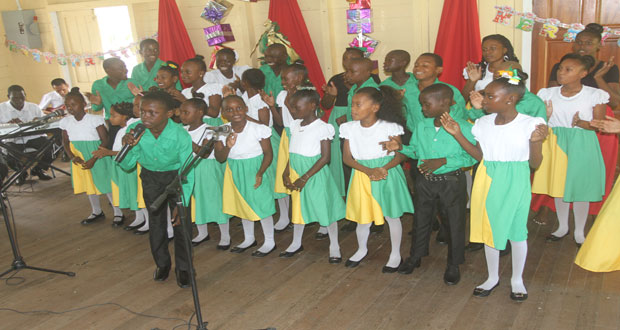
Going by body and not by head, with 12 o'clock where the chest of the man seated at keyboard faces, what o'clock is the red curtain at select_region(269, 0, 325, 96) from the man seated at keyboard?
The red curtain is roughly at 10 o'clock from the man seated at keyboard.

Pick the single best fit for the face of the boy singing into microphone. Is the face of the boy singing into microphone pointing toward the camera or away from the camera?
toward the camera

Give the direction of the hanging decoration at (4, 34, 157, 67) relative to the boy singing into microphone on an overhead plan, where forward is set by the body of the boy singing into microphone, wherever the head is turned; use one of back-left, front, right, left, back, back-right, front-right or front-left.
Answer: back-right

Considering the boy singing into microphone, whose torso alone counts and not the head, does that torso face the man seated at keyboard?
no

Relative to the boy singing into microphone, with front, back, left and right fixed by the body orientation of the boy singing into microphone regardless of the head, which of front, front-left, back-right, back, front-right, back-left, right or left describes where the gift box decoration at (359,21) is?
back

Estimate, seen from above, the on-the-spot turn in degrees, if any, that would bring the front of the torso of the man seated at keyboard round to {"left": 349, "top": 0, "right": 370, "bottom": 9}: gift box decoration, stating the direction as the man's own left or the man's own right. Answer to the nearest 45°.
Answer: approximately 45° to the man's own left

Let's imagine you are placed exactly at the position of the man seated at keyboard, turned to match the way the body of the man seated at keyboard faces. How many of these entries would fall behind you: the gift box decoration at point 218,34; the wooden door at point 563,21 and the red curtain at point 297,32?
0

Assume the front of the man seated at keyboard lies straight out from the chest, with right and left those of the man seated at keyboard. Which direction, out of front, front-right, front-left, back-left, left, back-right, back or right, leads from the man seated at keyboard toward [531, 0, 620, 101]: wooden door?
front-left

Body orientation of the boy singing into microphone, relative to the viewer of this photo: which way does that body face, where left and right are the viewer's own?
facing the viewer and to the left of the viewer

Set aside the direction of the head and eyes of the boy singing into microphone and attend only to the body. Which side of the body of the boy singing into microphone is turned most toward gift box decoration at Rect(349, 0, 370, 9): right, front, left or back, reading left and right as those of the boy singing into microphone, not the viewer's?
back

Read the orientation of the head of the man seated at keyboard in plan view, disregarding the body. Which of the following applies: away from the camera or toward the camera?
toward the camera

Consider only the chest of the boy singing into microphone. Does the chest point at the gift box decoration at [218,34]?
no

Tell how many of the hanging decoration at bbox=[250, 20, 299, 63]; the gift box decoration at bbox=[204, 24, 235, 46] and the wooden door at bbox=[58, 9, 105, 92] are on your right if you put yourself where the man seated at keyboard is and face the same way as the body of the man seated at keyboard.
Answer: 0

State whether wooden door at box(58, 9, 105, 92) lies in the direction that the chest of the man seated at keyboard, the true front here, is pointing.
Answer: no

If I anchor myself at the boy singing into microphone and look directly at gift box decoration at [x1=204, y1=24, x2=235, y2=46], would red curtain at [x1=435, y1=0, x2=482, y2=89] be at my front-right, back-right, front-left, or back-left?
front-right

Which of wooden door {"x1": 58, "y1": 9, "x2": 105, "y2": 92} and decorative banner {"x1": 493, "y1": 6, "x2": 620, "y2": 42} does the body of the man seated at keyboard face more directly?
the decorative banner
